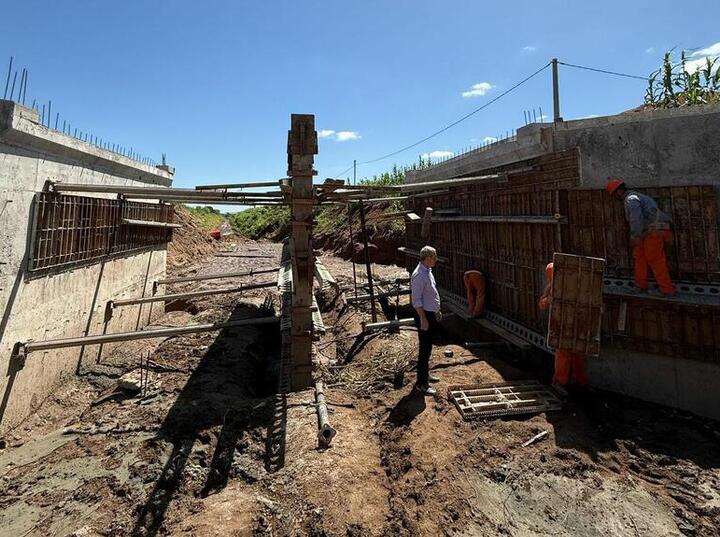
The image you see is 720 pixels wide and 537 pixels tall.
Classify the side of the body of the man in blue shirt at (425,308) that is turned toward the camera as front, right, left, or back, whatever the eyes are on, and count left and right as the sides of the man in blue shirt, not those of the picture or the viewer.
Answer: right

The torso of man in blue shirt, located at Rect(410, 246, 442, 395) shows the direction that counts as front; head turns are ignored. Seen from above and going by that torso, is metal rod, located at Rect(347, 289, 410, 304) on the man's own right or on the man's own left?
on the man's own left

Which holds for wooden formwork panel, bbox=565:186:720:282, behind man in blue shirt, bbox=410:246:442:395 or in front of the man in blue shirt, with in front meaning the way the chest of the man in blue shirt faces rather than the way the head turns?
in front

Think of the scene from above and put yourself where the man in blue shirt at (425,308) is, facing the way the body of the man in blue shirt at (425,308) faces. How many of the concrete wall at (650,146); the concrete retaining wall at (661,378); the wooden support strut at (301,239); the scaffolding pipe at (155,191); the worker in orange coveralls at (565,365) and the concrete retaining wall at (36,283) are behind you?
3

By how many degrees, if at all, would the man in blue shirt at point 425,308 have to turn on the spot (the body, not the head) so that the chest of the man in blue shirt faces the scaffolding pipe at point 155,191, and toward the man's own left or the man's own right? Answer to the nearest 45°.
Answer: approximately 180°

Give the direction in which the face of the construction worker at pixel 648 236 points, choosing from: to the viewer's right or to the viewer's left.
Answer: to the viewer's left

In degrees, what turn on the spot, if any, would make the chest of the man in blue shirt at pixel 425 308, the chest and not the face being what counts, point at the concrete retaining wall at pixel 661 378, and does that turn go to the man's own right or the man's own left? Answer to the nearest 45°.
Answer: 0° — they already face it

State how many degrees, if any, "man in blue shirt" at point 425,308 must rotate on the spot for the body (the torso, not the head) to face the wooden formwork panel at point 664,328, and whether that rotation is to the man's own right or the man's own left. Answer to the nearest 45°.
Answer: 0° — they already face it

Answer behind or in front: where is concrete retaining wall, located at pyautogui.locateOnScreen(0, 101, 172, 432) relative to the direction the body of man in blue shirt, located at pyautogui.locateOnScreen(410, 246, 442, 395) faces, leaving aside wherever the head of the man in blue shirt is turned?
behind

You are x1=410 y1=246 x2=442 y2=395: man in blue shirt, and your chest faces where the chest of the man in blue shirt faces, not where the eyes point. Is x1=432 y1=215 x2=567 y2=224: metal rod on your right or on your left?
on your left

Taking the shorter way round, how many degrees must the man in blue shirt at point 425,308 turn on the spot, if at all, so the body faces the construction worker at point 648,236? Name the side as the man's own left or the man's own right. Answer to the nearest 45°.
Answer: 0° — they already face them

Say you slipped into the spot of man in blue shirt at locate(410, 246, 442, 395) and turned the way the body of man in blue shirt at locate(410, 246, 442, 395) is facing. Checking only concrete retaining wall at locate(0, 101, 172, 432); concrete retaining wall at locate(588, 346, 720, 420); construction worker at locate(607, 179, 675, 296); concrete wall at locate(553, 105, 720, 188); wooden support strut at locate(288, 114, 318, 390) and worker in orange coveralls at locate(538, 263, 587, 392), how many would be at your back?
2

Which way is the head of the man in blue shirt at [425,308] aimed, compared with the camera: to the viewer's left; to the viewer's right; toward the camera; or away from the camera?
to the viewer's right

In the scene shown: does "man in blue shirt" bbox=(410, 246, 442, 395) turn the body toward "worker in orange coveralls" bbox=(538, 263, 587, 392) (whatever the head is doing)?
yes

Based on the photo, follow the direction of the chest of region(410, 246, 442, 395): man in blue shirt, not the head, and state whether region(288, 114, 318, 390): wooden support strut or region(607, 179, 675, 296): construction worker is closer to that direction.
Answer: the construction worker
